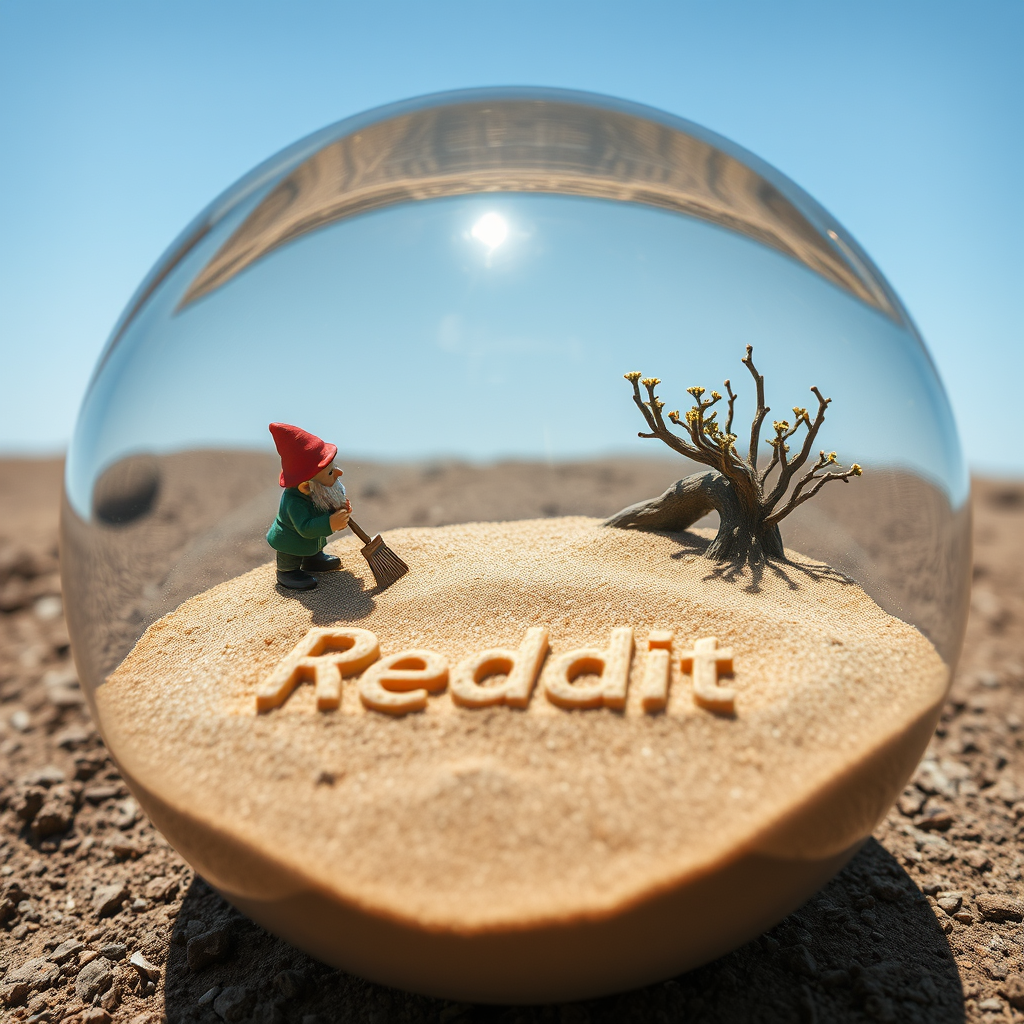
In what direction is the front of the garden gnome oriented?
to the viewer's right
